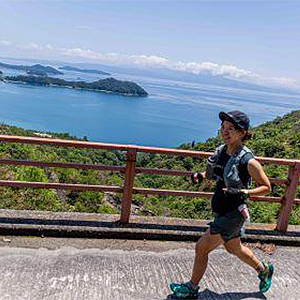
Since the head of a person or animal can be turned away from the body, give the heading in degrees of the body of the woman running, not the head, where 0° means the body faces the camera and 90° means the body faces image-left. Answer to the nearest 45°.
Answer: approximately 45°
